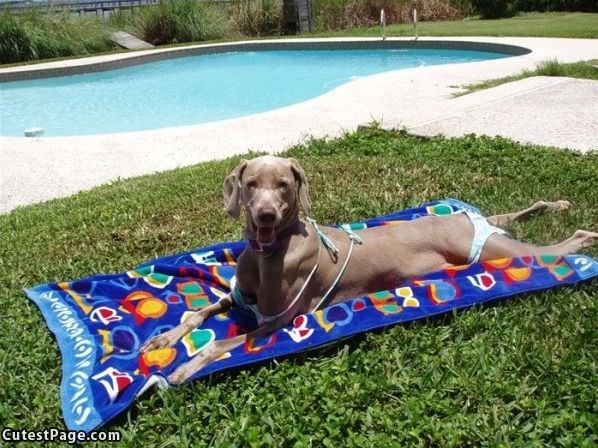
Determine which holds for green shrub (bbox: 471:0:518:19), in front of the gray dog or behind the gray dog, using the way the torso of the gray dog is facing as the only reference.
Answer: behind

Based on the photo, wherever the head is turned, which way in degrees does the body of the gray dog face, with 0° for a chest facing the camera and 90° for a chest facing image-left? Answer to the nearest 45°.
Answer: approximately 45°

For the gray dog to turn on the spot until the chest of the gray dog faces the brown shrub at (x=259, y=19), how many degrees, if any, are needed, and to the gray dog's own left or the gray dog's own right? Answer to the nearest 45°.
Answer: approximately 135° to the gray dog's own right

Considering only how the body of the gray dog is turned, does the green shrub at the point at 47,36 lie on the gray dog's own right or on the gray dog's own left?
on the gray dog's own right

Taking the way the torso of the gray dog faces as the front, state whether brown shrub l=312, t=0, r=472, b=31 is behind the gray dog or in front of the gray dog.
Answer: behind

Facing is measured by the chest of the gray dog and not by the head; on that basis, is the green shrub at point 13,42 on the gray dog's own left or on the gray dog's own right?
on the gray dog's own right

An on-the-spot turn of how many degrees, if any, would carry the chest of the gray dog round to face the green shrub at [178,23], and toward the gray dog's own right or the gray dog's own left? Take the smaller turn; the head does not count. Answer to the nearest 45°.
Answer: approximately 135° to the gray dog's own right
